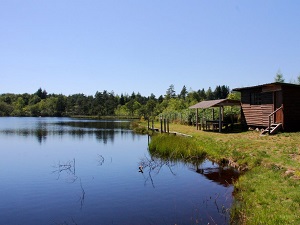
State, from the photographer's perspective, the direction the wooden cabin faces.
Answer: facing the viewer and to the left of the viewer
